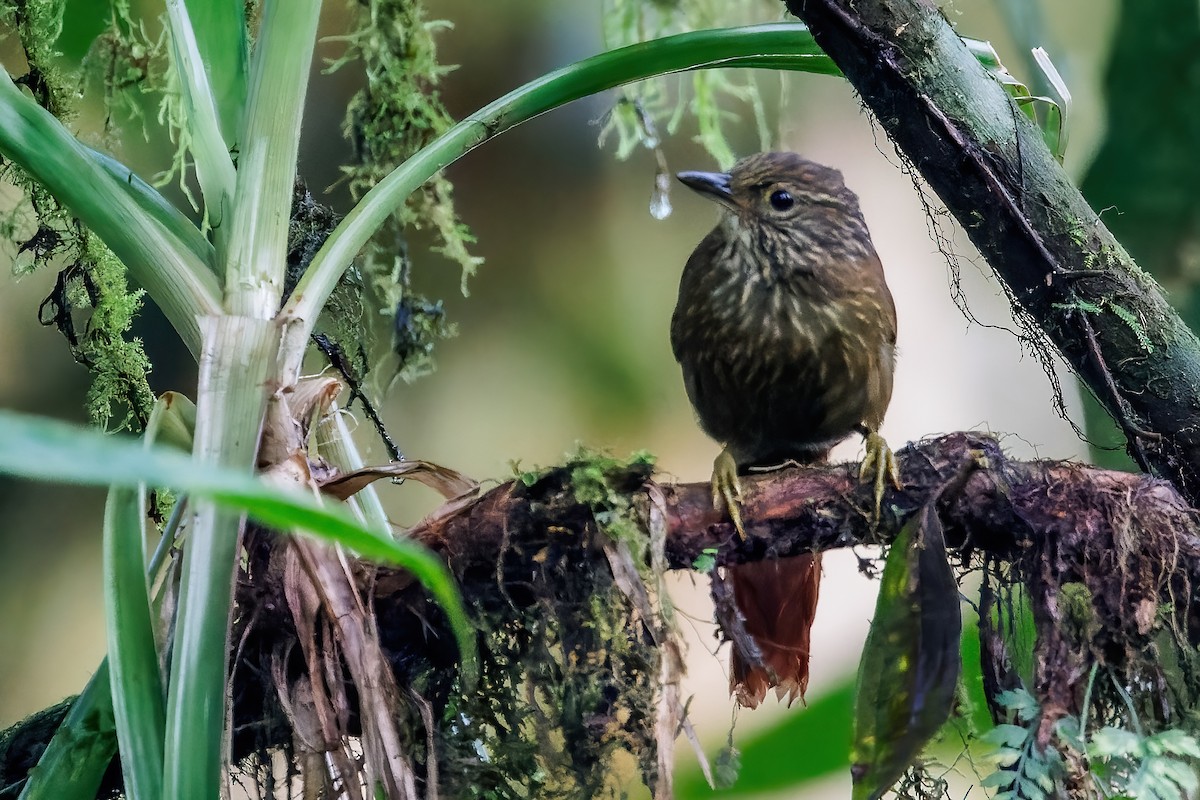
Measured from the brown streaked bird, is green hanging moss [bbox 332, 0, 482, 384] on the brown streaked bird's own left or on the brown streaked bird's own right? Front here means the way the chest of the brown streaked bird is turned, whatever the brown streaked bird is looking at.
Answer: on the brown streaked bird's own right

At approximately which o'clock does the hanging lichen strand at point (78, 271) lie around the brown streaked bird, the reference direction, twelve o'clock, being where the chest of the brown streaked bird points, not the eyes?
The hanging lichen strand is roughly at 2 o'clock from the brown streaked bird.

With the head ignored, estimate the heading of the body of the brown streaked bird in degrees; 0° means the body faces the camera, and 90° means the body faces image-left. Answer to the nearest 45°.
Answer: approximately 0°
